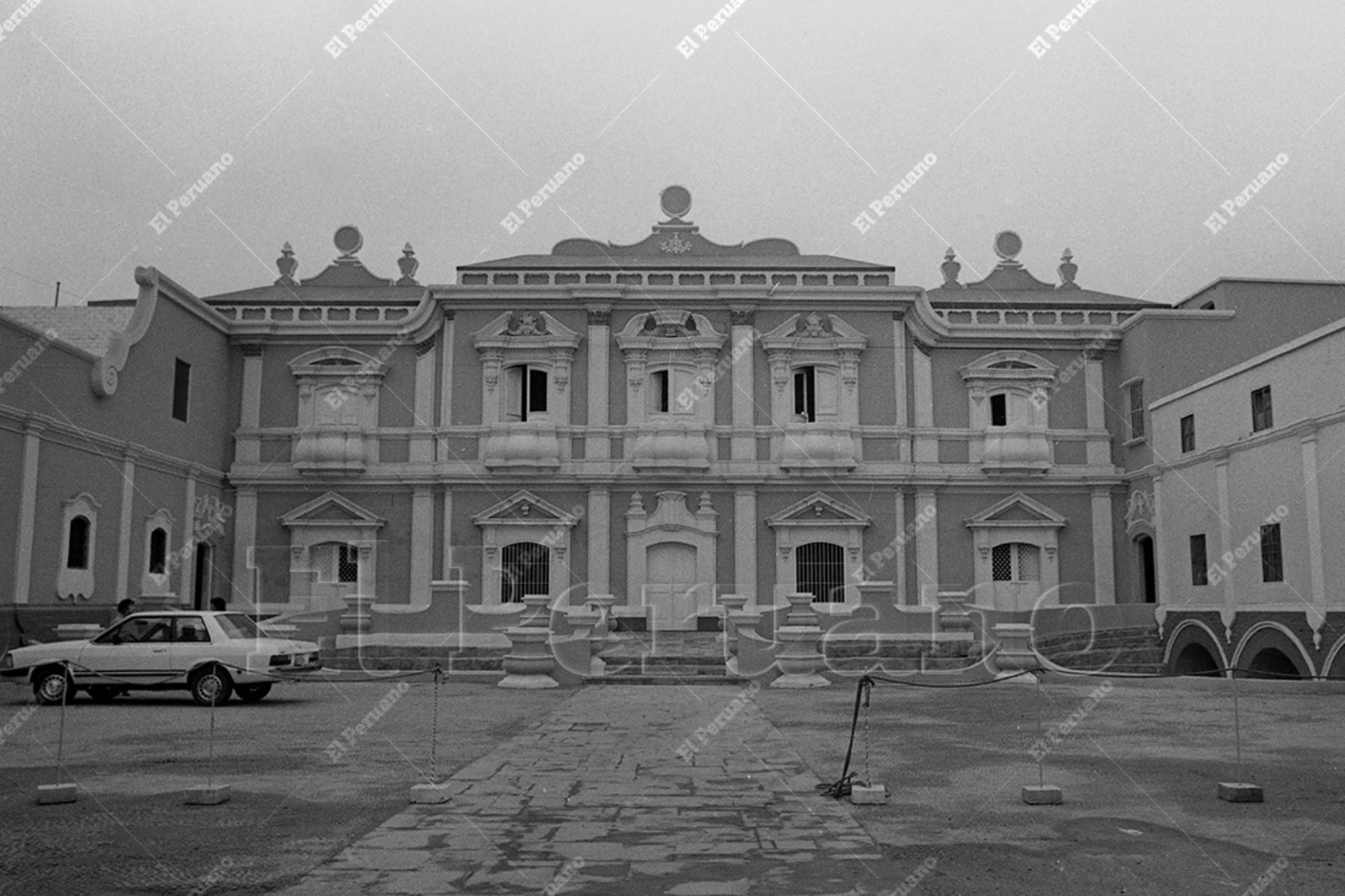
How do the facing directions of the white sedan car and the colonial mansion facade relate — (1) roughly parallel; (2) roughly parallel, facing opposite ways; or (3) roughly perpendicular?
roughly perpendicular

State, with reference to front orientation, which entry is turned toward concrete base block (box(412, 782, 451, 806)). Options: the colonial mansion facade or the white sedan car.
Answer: the colonial mansion facade

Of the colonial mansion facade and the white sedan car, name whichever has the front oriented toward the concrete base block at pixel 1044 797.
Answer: the colonial mansion facade

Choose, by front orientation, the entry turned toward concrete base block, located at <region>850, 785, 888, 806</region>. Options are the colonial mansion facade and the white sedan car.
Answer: the colonial mansion facade

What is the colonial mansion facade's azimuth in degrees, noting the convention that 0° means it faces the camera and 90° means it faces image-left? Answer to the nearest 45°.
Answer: approximately 0°

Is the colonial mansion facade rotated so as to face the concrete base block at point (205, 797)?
yes

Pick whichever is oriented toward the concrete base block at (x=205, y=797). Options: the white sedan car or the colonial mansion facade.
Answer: the colonial mansion facade

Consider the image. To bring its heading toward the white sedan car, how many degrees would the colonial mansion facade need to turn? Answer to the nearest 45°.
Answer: approximately 45° to its right

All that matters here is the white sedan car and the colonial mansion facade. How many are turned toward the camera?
1
